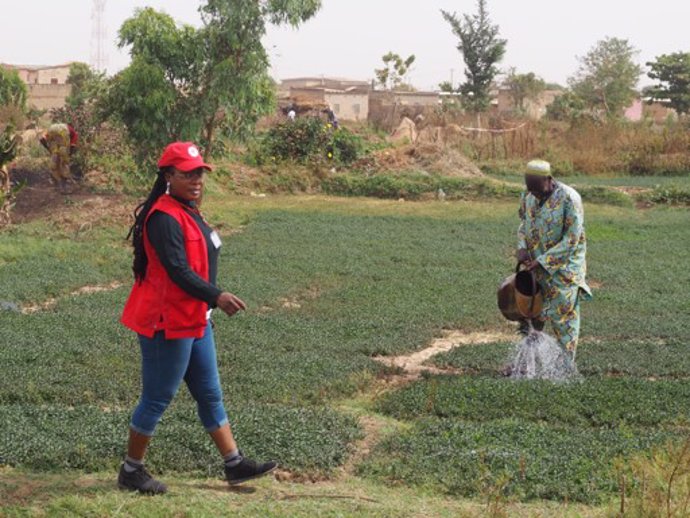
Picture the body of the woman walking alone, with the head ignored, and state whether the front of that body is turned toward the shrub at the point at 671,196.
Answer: no

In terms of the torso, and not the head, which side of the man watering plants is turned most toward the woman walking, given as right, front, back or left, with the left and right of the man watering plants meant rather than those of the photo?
front

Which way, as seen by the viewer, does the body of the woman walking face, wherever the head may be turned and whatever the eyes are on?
to the viewer's right

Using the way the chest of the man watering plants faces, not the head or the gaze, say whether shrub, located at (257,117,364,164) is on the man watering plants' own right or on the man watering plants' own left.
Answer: on the man watering plants' own right

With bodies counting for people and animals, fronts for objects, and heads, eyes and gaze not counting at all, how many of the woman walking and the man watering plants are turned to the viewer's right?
1

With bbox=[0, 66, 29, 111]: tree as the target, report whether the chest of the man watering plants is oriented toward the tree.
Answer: no

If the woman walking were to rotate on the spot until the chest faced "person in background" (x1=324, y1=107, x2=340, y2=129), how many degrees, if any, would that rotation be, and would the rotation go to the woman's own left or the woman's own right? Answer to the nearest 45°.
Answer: approximately 90° to the woman's own left

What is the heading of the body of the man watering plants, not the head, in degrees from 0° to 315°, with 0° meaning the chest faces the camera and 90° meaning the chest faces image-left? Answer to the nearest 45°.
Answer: approximately 45°

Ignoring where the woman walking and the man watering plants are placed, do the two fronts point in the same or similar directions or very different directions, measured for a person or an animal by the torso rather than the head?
very different directions

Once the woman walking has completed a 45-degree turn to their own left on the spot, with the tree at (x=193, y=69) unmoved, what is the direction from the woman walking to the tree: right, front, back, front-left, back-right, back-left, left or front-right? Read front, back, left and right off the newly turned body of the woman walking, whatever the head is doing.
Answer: front-left

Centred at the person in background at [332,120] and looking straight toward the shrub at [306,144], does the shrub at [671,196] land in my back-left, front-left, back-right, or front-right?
front-left

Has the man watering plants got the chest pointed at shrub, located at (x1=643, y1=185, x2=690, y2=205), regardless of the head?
no

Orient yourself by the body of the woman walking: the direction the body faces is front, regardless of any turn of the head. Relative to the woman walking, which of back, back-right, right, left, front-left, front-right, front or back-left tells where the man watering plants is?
front-left

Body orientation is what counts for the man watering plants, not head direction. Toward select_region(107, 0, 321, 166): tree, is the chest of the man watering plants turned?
no

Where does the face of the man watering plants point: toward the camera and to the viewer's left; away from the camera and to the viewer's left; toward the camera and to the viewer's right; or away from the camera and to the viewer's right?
toward the camera and to the viewer's left

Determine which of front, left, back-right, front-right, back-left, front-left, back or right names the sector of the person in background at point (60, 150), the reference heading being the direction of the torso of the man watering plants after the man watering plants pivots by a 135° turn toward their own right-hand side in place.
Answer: front-left
